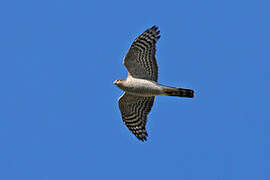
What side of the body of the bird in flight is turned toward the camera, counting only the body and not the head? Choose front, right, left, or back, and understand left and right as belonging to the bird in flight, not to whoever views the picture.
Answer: left
